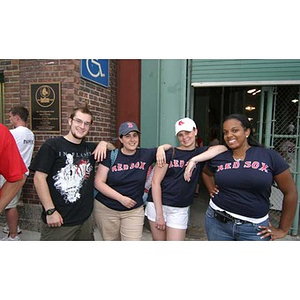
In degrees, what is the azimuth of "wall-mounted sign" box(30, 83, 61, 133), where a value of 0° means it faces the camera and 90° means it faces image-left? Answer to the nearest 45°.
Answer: approximately 0°

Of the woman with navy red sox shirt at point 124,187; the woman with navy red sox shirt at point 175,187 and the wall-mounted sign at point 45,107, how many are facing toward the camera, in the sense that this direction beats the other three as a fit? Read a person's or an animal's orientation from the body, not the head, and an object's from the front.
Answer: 3

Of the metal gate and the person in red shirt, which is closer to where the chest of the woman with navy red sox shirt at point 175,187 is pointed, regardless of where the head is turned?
the person in red shirt

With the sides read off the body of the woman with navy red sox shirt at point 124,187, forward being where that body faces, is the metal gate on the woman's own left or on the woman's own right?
on the woman's own left

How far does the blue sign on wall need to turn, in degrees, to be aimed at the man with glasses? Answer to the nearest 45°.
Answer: approximately 45° to its right

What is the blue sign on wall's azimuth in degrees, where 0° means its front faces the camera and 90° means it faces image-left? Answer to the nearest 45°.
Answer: approximately 315°

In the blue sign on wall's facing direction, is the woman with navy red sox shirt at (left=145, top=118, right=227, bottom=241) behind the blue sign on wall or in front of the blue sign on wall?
in front

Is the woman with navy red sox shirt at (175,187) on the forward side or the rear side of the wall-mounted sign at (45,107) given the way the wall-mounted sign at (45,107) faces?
on the forward side
